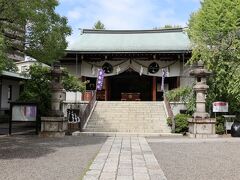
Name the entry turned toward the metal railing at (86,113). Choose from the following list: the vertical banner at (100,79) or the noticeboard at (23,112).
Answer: the vertical banner

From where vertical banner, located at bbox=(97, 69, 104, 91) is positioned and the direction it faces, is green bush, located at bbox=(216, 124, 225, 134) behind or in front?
in front

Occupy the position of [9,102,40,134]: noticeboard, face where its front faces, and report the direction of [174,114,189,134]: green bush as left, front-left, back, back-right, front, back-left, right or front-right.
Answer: left

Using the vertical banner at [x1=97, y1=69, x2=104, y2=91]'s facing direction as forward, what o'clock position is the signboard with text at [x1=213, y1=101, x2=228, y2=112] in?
The signboard with text is roughly at 11 o'clock from the vertical banner.

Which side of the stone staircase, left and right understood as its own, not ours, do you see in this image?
front

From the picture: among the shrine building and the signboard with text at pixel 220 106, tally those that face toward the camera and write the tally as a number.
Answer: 2

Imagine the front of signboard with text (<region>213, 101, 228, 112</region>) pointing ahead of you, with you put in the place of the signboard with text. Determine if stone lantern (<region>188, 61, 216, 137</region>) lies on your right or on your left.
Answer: on your right

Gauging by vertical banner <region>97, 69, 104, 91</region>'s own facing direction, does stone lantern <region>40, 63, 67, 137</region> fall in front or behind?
in front

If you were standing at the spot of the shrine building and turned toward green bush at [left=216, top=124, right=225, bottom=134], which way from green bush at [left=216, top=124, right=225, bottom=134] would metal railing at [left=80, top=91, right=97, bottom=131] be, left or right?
right

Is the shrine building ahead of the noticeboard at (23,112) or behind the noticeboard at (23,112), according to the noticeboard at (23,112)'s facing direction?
behind

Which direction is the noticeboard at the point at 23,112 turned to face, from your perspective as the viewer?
facing the viewer

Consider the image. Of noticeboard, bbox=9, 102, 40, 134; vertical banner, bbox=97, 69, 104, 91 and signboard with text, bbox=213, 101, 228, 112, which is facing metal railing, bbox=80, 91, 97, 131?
the vertical banner
